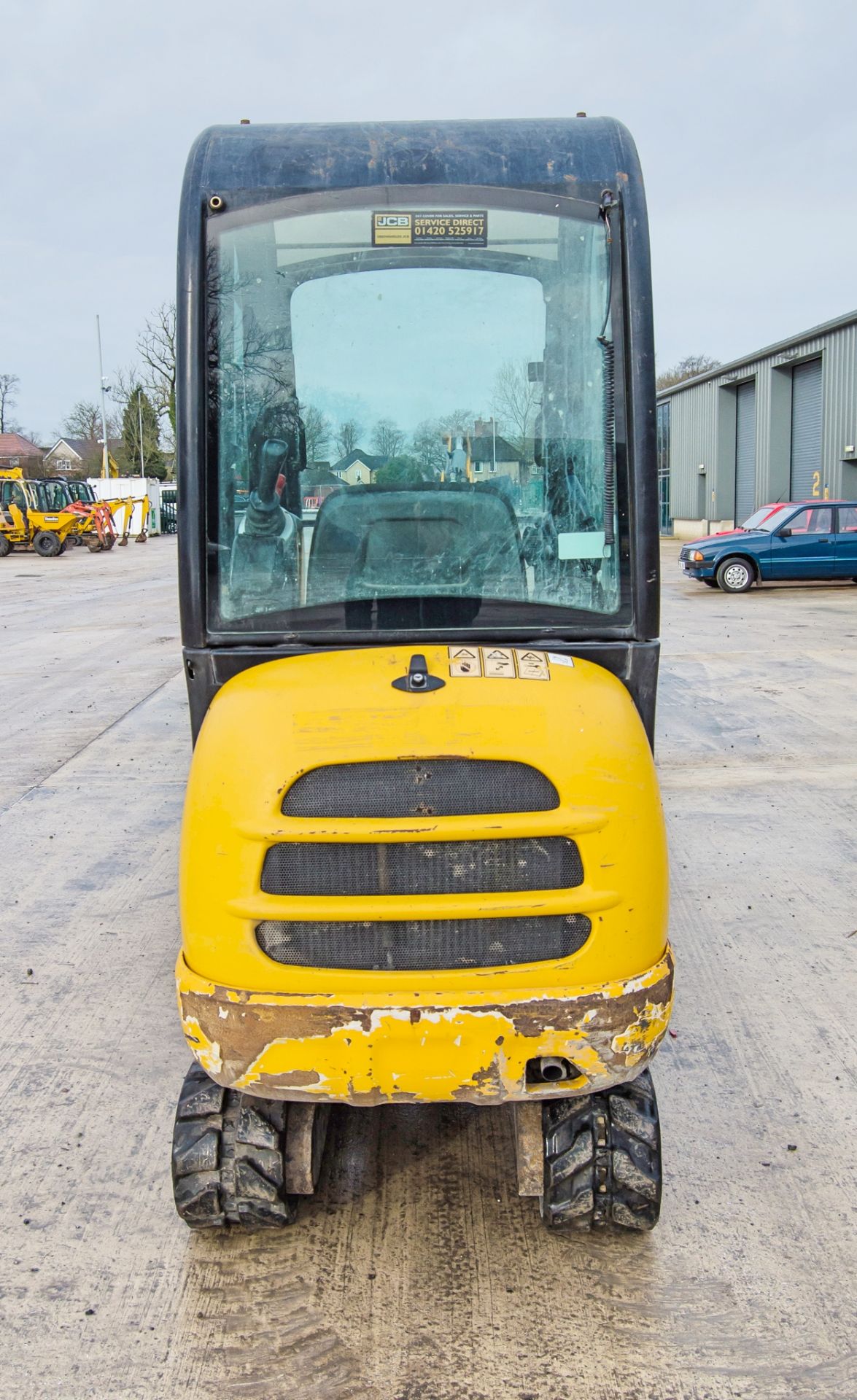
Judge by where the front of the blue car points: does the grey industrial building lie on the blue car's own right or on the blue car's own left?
on the blue car's own right

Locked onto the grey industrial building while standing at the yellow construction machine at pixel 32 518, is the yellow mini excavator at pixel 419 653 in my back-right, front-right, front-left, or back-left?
front-right

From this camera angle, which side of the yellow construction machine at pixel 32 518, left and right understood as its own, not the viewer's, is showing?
right

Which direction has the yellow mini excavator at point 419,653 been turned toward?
away from the camera

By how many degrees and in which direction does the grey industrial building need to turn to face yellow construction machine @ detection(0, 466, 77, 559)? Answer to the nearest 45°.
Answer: approximately 45° to its right

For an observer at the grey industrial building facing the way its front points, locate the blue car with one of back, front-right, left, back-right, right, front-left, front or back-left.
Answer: front-left

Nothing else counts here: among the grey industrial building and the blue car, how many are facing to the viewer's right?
0

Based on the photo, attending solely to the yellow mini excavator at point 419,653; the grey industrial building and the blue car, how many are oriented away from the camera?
1

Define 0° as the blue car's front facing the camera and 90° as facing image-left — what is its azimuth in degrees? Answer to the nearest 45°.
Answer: approximately 90°

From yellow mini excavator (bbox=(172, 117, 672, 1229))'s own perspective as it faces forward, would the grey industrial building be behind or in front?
in front

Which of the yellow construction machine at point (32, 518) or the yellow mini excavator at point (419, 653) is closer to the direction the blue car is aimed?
the yellow construction machine

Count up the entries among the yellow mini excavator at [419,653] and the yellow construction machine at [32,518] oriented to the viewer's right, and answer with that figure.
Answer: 1

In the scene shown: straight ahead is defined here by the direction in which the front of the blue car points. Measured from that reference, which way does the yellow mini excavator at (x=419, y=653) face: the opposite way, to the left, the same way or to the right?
to the right
